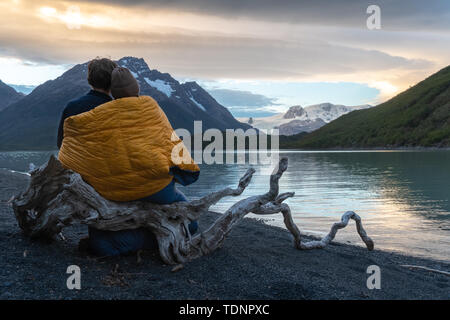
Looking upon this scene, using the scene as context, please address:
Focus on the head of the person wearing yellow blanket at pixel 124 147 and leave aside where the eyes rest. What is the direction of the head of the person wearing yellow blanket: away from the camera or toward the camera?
away from the camera

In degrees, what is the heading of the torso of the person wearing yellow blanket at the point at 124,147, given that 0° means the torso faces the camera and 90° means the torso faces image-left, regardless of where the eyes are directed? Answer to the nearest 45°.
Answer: approximately 225°
